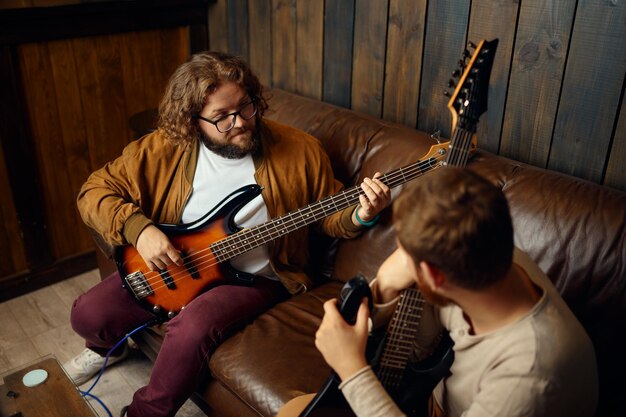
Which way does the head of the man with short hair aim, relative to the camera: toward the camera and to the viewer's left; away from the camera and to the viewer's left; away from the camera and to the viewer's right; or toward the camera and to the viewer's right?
away from the camera and to the viewer's left

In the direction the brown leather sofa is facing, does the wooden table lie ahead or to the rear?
ahead

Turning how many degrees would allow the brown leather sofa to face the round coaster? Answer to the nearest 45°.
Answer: approximately 45° to its right

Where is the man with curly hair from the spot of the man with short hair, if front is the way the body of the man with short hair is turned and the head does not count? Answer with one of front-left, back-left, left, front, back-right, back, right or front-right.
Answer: front-right

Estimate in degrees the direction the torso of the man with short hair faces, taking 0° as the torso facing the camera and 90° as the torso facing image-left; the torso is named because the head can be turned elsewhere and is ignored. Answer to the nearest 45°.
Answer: approximately 90°

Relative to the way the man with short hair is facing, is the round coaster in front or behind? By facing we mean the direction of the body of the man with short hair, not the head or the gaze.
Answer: in front

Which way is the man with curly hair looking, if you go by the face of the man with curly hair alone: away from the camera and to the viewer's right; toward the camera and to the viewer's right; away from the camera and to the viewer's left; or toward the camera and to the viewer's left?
toward the camera and to the viewer's right

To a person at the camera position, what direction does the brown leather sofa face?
facing the viewer and to the left of the viewer

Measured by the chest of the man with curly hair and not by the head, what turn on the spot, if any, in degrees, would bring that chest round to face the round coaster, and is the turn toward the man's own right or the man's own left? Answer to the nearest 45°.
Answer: approximately 45° to the man's own right

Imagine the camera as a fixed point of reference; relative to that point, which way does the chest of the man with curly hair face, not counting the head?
toward the camera

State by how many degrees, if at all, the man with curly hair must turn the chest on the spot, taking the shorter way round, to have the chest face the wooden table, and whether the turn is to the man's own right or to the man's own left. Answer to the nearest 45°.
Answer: approximately 45° to the man's own right
